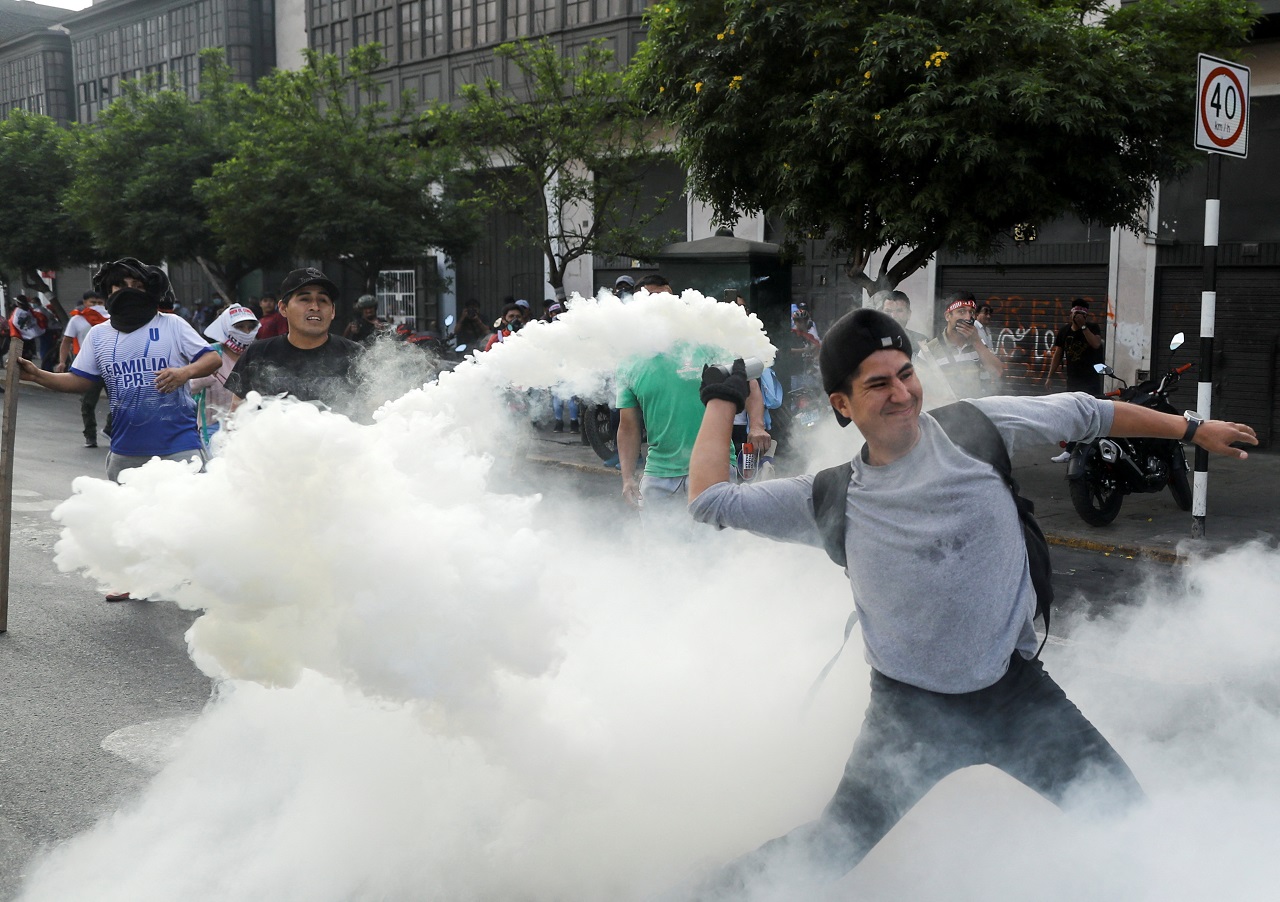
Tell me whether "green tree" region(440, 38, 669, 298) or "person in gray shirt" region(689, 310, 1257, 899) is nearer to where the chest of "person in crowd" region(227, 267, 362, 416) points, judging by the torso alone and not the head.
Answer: the person in gray shirt

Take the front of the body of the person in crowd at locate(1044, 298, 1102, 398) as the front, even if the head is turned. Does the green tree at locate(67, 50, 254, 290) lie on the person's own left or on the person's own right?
on the person's own right

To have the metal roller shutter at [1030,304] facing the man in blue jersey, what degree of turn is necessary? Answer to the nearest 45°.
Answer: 0° — it already faces them

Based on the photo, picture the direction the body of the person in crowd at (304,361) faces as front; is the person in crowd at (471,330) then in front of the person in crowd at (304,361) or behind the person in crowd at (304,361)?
behind

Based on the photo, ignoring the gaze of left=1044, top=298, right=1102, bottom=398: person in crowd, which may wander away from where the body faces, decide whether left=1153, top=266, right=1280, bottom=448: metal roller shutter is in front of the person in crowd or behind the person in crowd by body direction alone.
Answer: behind
